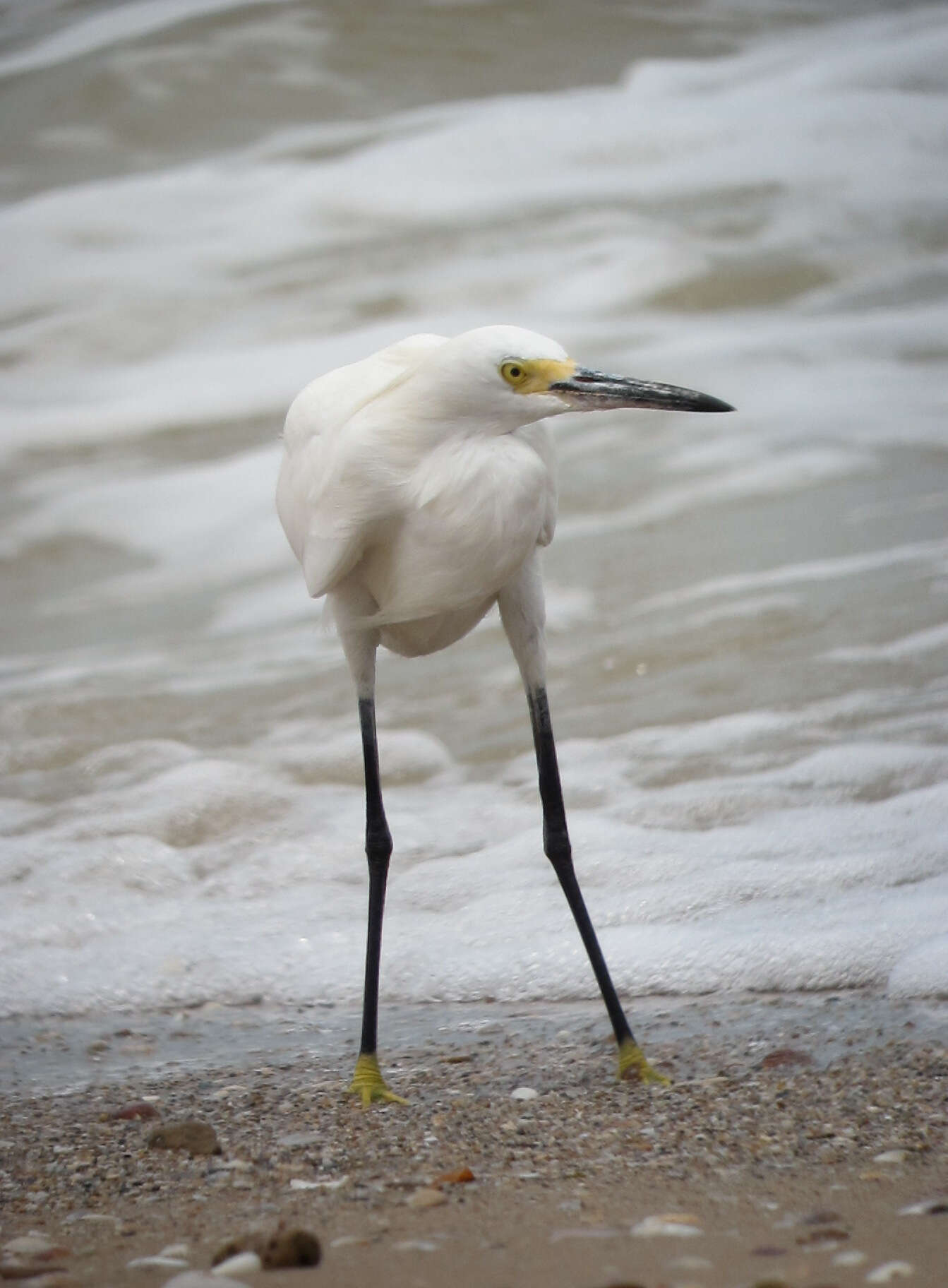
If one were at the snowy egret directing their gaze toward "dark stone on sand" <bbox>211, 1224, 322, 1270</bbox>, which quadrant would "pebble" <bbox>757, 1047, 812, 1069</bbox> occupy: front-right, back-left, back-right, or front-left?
back-left

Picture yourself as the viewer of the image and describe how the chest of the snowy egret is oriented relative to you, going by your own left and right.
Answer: facing the viewer and to the right of the viewer
